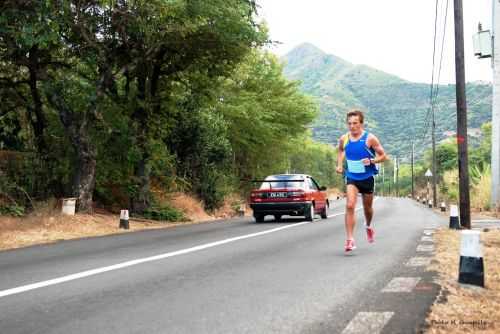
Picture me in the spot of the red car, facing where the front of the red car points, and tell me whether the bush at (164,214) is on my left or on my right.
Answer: on my left

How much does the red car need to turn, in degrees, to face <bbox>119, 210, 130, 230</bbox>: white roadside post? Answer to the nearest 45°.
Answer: approximately 135° to its left

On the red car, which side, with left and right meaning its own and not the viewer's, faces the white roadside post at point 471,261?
back

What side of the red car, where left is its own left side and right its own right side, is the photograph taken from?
back

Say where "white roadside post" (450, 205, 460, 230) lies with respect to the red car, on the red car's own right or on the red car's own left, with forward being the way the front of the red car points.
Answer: on the red car's own right

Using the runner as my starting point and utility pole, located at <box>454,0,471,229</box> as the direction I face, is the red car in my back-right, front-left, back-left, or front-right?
front-left

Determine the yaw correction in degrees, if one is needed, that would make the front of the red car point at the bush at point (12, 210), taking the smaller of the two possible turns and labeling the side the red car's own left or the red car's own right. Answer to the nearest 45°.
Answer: approximately 135° to the red car's own left

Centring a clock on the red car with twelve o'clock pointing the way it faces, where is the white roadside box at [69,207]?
The white roadside box is roughly at 8 o'clock from the red car.
